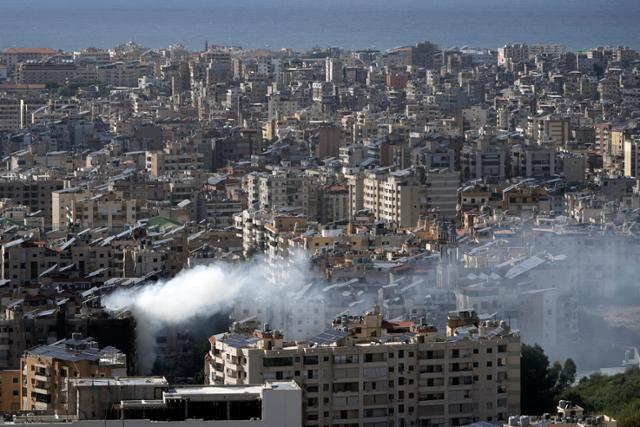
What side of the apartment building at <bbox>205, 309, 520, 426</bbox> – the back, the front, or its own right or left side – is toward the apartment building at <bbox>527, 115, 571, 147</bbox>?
back

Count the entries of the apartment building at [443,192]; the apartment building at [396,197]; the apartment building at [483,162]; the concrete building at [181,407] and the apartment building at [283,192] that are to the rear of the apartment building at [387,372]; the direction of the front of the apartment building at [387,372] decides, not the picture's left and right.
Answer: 4

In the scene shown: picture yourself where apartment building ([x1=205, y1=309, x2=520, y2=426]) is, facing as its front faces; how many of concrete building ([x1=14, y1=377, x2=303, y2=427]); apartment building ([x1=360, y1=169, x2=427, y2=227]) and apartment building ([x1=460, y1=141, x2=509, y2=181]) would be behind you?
2

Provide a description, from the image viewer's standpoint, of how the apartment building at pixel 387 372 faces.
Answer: facing the viewer

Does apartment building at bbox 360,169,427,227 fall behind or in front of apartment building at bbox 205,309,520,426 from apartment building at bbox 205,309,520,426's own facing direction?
behind

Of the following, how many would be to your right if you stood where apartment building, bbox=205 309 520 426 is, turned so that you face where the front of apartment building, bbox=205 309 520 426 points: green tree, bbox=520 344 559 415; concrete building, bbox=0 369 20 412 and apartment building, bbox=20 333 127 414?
2

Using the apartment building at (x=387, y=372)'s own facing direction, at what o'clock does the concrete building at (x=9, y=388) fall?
The concrete building is roughly at 3 o'clock from the apartment building.

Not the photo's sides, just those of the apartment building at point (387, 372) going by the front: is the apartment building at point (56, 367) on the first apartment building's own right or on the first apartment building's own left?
on the first apartment building's own right

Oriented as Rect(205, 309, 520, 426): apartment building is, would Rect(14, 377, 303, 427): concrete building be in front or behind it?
in front
